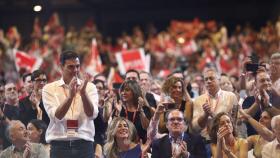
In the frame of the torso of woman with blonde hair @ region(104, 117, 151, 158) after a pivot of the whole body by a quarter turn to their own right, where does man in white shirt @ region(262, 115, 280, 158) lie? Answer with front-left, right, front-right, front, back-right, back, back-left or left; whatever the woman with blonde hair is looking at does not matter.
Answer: back

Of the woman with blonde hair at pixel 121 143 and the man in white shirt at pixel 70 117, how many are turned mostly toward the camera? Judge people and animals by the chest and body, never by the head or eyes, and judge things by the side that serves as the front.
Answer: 2

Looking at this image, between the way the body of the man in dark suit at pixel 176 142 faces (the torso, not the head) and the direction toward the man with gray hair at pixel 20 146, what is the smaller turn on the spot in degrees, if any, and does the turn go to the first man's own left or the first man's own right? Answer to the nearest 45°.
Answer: approximately 90° to the first man's own right

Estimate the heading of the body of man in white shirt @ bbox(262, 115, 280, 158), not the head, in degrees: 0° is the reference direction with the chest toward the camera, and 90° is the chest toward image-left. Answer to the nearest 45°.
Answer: approximately 45°

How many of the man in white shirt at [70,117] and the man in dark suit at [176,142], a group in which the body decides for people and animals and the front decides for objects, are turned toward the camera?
2

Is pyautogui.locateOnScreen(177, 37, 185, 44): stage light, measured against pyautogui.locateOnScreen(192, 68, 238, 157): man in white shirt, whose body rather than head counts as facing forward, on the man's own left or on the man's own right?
on the man's own right
